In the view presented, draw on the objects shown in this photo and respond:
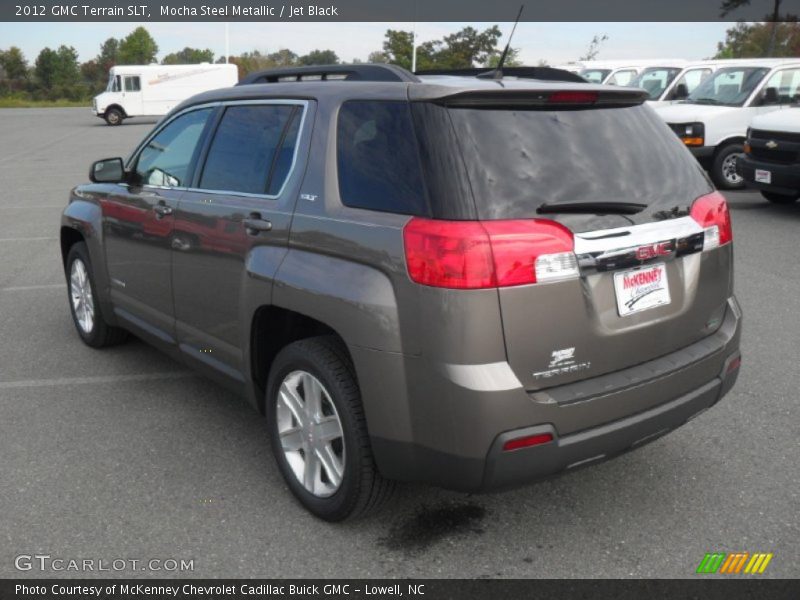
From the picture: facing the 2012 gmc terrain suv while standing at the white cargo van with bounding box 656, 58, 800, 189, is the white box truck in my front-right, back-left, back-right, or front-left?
back-right

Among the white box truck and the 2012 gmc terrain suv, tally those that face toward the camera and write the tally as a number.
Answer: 0

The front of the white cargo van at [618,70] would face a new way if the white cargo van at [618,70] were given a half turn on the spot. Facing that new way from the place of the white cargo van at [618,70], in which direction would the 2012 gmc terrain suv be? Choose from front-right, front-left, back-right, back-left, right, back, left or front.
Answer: back-right

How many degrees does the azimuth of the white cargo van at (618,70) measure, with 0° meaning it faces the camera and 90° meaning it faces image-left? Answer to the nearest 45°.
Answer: approximately 45°

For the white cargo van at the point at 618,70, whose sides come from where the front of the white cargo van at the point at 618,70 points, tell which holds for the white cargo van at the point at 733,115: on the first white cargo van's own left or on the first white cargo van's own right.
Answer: on the first white cargo van's own left

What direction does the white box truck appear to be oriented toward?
to the viewer's left

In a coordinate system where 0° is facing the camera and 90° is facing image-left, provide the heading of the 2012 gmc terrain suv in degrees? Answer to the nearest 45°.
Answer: approximately 135°

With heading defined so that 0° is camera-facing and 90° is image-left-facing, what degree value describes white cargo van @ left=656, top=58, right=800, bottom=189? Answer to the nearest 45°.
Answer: approximately 45°

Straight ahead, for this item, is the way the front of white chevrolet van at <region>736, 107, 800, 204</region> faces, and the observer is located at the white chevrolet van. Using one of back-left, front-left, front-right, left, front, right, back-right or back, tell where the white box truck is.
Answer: right

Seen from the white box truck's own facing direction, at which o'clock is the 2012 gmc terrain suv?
The 2012 gmc terrain suv is roughly at 9 o'clock from the white box truck.

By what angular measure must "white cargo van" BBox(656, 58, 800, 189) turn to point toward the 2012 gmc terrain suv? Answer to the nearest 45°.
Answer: approximately 45° to its left
